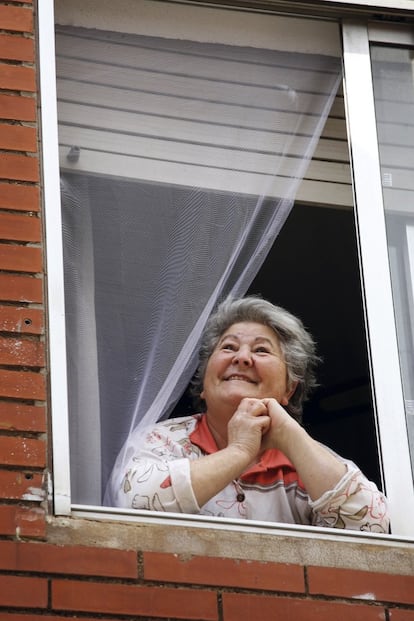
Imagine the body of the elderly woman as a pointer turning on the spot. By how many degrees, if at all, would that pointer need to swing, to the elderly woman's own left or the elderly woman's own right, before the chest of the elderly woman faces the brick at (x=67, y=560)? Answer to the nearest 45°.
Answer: approximately 45° to the elderly woman's own right

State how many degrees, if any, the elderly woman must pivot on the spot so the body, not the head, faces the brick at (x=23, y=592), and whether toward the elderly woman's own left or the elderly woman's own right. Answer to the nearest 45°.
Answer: approximately 45° to the elderly woman's own right

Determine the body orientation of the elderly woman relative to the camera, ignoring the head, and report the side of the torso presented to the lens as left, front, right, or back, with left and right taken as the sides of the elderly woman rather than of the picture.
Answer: front

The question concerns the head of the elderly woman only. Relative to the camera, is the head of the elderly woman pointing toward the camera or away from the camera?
toward the camera
